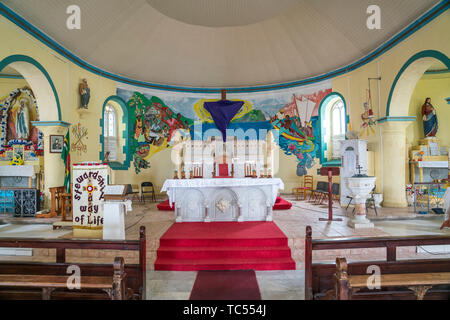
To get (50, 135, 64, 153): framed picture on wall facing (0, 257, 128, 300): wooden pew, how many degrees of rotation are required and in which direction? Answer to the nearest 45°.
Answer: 0° — it already faces it

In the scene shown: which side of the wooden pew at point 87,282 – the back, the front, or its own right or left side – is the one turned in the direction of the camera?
back

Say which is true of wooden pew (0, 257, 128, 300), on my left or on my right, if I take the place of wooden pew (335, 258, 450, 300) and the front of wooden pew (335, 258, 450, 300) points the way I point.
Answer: on my left

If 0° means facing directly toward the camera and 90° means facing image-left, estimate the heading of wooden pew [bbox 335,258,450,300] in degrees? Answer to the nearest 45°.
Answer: approximately 180°

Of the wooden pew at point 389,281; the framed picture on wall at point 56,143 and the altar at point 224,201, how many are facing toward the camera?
2

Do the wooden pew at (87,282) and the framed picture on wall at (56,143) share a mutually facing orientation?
yes

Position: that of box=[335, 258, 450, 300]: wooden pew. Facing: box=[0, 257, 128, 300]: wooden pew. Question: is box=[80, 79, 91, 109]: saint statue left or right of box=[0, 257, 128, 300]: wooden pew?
right

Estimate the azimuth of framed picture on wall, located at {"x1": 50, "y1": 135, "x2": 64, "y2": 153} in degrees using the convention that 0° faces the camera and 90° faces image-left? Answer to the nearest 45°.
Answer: approximately 0°

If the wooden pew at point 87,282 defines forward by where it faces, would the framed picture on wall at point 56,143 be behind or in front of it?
in front
